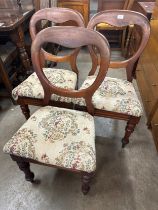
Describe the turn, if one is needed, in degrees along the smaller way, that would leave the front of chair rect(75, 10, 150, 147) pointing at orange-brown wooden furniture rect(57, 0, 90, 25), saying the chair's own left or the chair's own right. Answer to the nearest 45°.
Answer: approximately 180°

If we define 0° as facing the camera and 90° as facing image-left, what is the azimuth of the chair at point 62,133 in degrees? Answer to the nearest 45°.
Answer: approximately 0°

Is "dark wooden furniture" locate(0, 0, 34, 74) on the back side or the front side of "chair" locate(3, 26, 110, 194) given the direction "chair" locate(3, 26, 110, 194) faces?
on the back side

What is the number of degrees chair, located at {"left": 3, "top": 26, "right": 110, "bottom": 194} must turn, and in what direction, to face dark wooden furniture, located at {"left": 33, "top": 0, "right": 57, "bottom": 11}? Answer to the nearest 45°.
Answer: approximately 180°

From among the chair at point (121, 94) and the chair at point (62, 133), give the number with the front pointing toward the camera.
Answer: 2

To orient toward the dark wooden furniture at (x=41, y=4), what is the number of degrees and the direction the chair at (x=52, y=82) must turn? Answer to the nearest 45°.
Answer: approximately 135° to its right

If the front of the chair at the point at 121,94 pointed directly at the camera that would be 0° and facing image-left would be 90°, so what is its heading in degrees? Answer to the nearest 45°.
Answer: approximately 0°

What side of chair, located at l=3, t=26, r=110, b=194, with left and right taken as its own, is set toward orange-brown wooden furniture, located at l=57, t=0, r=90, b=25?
back
